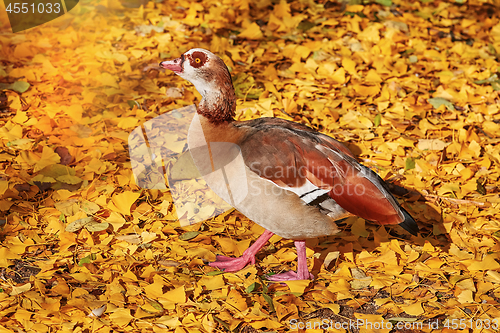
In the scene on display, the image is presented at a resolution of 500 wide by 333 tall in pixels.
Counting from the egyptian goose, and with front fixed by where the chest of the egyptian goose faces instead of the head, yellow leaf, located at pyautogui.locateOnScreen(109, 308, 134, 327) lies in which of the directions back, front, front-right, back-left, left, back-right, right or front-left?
front-left

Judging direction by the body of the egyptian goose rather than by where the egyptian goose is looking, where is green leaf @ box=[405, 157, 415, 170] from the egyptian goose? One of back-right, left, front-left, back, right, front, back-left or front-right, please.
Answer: back-right

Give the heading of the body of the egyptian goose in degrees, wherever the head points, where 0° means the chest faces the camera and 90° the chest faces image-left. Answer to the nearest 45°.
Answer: approximately 90°

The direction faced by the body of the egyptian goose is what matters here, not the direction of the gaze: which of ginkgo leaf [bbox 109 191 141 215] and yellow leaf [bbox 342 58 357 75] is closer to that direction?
the ginkgo leaf

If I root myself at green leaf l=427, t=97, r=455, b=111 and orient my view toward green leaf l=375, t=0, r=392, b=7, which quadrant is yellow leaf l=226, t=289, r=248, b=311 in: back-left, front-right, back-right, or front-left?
back-left

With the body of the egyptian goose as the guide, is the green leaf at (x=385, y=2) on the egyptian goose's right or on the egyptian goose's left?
on the egyptian goose's right

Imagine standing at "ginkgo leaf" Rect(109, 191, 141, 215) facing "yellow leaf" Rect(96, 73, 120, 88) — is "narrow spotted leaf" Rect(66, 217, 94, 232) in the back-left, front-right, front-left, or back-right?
back-left

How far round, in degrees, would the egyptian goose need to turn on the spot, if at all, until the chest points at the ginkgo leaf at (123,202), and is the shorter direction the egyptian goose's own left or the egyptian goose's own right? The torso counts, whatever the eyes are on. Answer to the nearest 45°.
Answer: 0° — it already faces it

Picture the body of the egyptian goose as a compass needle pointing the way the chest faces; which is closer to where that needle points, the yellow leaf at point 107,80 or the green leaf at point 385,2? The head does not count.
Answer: the yellow leaf

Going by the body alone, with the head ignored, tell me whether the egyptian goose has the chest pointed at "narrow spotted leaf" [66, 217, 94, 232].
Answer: yes

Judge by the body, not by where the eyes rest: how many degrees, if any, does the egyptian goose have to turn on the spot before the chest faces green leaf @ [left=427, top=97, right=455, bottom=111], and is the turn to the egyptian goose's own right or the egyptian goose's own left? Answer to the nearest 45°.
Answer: approximately 135° to the egyptian goose's own right

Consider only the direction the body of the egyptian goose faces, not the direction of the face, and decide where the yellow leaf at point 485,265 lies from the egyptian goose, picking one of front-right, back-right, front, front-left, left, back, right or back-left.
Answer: back

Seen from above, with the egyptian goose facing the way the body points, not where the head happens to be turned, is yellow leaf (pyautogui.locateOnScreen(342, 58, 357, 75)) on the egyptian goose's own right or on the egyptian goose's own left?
on the egyptian goose's own right
